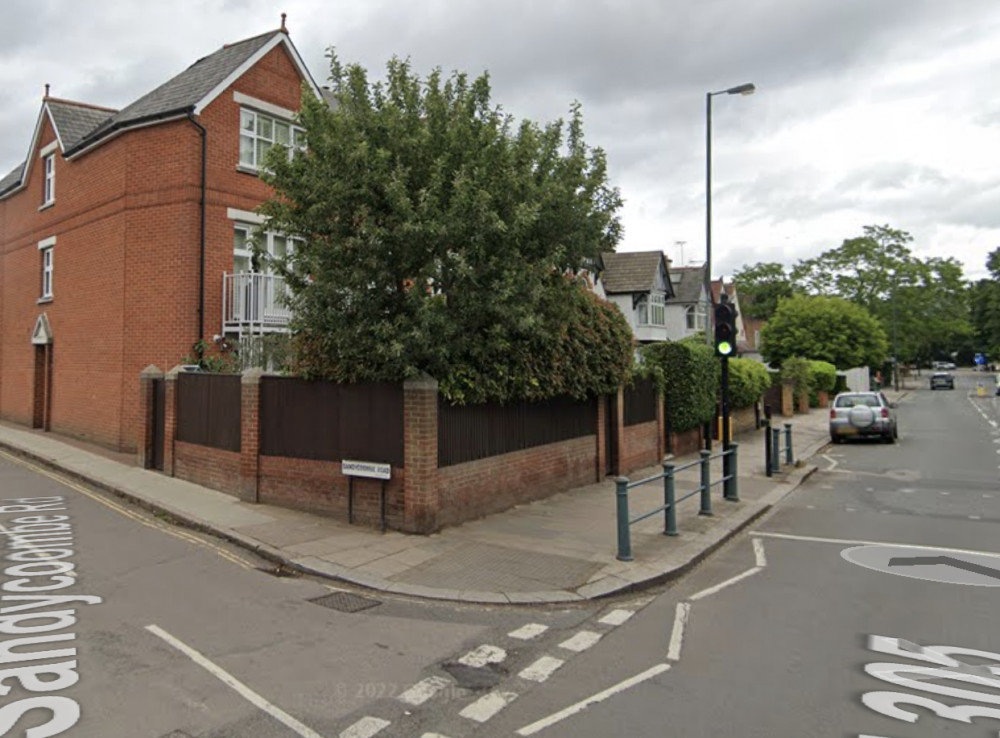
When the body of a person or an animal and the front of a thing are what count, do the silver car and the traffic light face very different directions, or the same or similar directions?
very different directions

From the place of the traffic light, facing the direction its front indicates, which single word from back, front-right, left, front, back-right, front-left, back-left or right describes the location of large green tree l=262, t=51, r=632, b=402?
front-right

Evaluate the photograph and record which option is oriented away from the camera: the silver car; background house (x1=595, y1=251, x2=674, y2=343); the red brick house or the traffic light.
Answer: the silver car

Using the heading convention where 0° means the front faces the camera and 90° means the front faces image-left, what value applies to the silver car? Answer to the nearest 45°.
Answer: approximately 180°

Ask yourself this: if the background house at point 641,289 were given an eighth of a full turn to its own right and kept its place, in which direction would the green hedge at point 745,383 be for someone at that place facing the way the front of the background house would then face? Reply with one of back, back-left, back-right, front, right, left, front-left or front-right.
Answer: front

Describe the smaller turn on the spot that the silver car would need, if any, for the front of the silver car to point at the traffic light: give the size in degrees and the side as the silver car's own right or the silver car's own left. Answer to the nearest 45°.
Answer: approximately 180°

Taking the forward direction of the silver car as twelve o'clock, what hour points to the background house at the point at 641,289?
The background house is roughly at 11 o'clock from the silver car.

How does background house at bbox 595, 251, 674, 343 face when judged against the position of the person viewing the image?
facing the viewer and to the right of the viewer

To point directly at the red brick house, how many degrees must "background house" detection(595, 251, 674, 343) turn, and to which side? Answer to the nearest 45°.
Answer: approximately 45° to its right

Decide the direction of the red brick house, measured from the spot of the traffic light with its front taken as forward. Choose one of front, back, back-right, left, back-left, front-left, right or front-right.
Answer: right

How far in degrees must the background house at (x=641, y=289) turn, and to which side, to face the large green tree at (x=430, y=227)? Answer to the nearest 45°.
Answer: approximately 45° to its right
